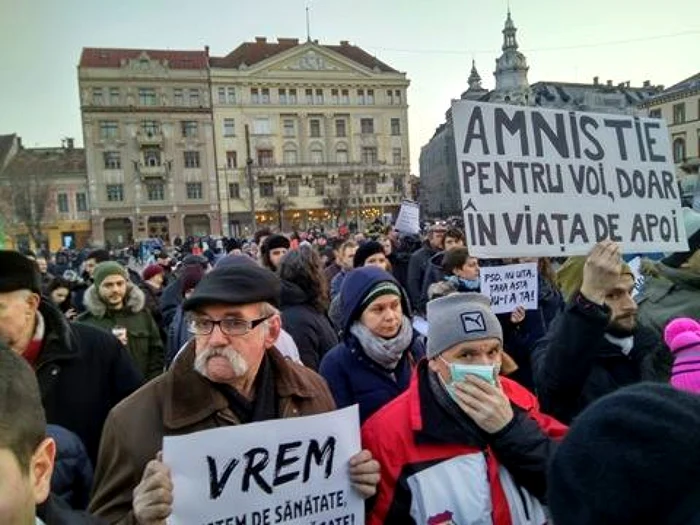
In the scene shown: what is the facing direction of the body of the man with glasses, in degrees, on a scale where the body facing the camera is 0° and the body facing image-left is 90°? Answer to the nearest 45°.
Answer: approximately 0°

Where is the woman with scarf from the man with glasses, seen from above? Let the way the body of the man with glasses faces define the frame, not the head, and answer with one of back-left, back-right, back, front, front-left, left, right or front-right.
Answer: back-left

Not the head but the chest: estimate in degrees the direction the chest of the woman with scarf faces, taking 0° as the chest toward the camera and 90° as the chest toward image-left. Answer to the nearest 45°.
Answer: approximately 315°

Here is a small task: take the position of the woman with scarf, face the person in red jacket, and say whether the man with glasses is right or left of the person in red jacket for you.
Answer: right

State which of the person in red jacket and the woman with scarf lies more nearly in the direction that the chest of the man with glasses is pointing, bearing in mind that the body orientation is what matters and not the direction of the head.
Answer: the person in red jacket

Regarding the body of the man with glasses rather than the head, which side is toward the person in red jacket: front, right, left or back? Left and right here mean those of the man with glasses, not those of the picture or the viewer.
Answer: left

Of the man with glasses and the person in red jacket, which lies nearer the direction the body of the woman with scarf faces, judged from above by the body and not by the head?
the person in red jacket
